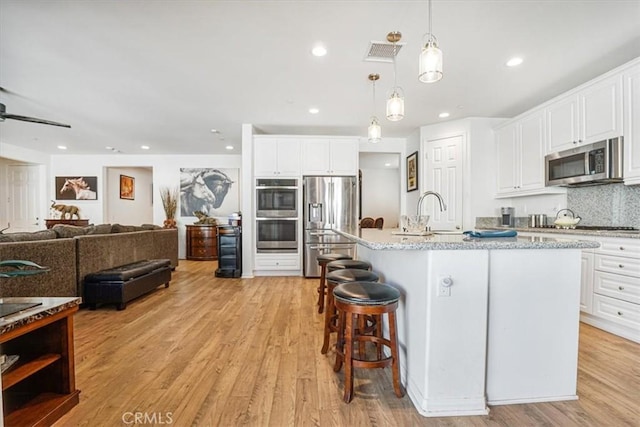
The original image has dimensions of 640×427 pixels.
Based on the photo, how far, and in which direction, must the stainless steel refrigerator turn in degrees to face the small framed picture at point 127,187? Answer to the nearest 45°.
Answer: approximately 135° to its right

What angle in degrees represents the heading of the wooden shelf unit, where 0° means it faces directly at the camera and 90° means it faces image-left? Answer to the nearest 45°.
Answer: approximately 315°

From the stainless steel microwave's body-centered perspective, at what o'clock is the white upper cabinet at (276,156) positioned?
The white upper cabinet is roughly at 1 o'clock from the stainless steel microwave.

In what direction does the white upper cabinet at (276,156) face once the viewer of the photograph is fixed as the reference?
facing the viewer

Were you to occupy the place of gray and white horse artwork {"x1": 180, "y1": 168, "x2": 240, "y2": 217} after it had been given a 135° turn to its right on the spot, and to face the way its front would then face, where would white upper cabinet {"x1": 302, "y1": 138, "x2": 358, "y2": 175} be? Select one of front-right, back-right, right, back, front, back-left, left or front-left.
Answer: back

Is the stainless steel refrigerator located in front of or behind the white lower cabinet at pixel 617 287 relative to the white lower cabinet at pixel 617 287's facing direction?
in front

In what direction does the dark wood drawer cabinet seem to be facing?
toward the camera

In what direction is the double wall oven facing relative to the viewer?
toward the camera

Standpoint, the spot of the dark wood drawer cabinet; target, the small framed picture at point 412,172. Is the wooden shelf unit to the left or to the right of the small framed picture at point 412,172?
right
